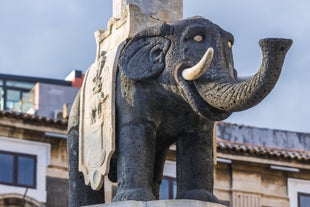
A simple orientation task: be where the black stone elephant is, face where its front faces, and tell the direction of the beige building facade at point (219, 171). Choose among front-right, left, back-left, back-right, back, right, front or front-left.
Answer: back-left

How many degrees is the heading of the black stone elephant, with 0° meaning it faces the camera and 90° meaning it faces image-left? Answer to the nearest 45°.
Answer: approximately 315°
